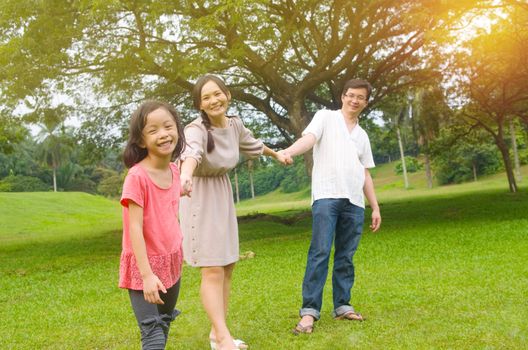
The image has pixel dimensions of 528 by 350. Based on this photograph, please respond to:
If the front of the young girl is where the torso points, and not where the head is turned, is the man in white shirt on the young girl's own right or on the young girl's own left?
on the young girl's own left

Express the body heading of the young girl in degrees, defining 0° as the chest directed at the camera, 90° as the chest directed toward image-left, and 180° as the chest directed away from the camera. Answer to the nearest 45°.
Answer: approximately 315°

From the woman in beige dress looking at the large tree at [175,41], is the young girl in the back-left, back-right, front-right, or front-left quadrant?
back-left

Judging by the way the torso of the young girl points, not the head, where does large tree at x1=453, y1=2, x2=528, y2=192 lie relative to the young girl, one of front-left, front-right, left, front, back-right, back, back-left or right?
left

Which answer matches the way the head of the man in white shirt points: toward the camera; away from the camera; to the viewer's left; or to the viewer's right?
toward the camera

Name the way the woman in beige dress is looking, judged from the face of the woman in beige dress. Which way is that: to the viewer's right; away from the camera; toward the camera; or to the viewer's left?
toward the camera

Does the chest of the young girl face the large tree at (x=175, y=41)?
no

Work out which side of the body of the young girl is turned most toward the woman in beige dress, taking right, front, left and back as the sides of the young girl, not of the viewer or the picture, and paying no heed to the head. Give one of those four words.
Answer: left

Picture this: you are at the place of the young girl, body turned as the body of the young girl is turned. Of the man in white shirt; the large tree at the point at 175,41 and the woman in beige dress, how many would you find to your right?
0
